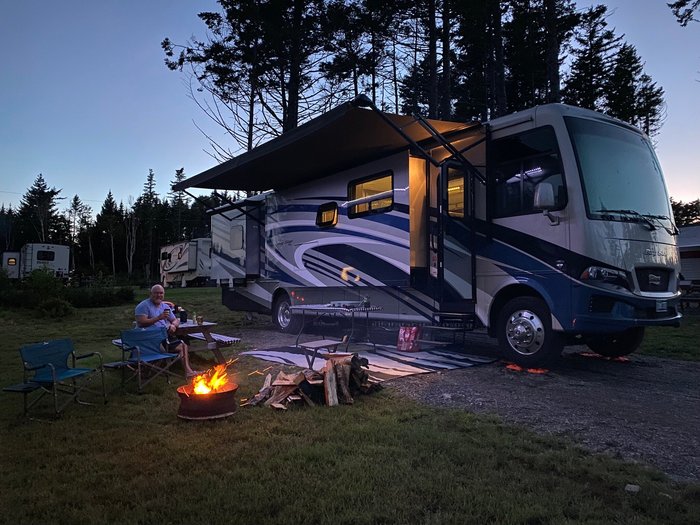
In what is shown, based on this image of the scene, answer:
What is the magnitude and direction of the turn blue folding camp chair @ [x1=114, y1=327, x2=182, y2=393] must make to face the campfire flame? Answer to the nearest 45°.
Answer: approximately 45° to its right

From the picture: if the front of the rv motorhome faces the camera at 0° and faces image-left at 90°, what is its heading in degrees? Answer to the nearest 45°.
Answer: approximately 315°

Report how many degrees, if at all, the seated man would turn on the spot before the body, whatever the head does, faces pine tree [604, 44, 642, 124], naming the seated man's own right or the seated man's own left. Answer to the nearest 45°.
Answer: approximately 90° to the seated man's own left

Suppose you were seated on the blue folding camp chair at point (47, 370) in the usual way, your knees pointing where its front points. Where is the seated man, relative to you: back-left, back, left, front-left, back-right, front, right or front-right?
left

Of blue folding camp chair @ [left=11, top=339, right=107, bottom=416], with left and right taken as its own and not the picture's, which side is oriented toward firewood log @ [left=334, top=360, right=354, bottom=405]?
front

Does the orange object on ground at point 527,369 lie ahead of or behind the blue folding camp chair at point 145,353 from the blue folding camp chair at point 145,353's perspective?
ahead

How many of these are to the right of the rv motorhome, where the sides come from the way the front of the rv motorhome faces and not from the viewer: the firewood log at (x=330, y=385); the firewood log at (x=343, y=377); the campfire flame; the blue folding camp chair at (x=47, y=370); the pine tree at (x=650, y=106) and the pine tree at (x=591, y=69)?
4

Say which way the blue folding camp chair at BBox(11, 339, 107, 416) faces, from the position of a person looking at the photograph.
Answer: facing the viewer and to the right of the viewer

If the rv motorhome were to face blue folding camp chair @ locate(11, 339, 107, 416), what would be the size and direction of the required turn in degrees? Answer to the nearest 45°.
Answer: approximately 90° to its right

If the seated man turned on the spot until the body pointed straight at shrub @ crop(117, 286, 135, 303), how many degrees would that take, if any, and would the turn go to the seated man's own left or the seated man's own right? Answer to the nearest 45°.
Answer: approximately 135° to the seated man's own left
